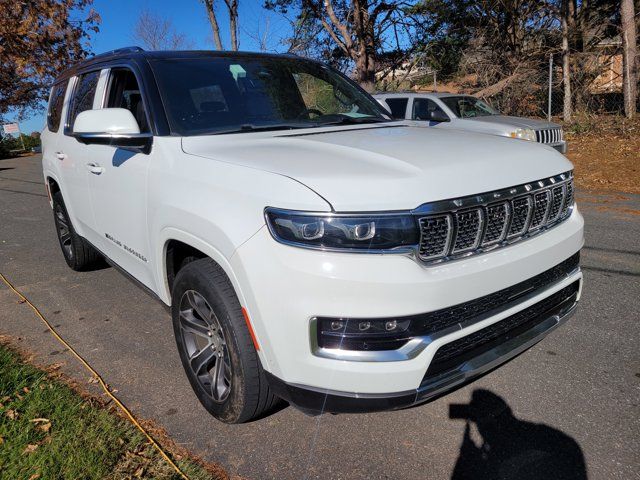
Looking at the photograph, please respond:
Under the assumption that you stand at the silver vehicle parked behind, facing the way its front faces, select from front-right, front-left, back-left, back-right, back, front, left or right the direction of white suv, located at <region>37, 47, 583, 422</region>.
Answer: front-right

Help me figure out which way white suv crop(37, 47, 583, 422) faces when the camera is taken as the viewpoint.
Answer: facing the viewer and to the right of the viewer

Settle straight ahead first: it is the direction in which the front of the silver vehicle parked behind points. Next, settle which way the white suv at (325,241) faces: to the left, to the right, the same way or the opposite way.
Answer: the same way

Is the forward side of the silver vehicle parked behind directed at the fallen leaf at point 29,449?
no

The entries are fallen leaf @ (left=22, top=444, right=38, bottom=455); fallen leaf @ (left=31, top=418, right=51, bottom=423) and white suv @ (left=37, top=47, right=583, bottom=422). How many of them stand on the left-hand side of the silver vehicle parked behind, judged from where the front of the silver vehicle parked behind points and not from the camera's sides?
0

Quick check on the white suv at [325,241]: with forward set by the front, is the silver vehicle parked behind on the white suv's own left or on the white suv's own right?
on the white suv's own left

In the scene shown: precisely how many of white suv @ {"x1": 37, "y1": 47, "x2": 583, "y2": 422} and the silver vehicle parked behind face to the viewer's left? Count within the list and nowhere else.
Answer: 0

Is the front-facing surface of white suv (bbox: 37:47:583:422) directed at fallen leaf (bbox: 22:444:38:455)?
no
